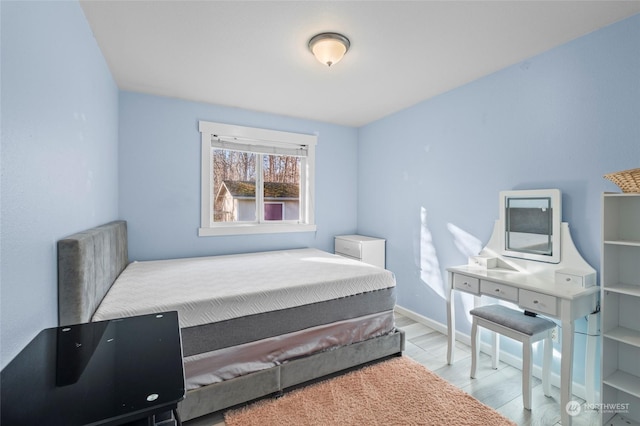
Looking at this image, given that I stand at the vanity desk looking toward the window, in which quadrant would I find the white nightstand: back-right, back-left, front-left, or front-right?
front-right

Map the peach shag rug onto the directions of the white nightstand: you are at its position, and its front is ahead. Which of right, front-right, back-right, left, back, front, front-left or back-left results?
front-left

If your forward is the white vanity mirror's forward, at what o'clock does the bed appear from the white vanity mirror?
The bed is roughly at 12 o'clock from the white vanity mirror.

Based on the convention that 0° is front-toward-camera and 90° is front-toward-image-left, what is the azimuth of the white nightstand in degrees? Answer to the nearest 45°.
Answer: approximately 45°

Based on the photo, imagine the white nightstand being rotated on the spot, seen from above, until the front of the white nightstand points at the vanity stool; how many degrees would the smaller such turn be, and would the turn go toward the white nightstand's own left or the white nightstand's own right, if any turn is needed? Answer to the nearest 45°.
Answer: approximately 90° to the white nightstand's own left

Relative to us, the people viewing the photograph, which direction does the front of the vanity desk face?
facing the viewer and to the left of the viewer

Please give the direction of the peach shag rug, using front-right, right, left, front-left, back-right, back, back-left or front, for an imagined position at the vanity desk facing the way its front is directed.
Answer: front

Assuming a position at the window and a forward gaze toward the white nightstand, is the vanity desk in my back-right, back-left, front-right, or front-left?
front-right

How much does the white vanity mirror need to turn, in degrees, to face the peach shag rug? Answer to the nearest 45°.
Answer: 0° — it already faces it

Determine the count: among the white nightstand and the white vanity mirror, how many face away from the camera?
0
